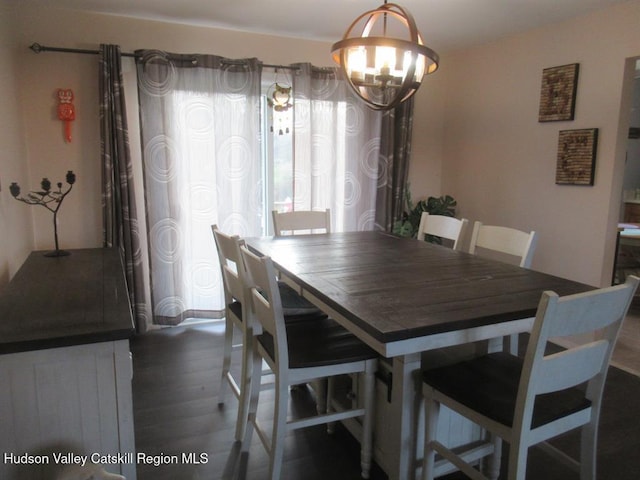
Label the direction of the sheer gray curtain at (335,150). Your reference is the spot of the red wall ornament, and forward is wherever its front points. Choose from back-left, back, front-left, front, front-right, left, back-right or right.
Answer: left

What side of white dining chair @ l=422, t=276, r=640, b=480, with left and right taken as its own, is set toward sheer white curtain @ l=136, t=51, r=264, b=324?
front

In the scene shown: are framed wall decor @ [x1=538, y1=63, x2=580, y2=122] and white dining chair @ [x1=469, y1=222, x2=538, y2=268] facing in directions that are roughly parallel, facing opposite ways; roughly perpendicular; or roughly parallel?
roughly parallel

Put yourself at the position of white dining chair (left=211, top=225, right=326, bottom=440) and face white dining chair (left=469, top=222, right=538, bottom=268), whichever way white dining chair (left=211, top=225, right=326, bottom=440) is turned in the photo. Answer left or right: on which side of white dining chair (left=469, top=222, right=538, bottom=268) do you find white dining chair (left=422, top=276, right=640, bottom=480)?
right

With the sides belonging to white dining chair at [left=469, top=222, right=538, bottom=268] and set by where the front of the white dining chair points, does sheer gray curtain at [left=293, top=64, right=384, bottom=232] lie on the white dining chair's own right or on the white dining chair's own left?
on the white dining chair's own right

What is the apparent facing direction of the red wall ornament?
toward the camera

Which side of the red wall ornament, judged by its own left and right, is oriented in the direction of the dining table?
front

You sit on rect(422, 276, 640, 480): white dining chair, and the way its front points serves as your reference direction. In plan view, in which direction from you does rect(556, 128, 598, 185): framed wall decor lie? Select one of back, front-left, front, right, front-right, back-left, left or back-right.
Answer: front-right

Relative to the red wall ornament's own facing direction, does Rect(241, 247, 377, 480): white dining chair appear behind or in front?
in front

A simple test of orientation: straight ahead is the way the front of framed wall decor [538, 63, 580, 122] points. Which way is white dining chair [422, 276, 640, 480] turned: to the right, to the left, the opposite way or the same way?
to the right

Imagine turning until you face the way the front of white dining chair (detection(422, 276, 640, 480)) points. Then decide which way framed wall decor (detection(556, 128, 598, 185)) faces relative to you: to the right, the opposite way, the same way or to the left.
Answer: to the left

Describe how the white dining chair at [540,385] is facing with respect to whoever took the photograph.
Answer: facing away from the viewer and to the left of the viewer

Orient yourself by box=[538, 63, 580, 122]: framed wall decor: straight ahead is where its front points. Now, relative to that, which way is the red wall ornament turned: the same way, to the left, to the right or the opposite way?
to the left

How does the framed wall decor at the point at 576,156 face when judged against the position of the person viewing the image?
facing the viewer and to the left of the viewer

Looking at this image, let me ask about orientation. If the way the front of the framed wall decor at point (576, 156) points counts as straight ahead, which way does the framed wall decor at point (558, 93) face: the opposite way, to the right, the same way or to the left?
the same way

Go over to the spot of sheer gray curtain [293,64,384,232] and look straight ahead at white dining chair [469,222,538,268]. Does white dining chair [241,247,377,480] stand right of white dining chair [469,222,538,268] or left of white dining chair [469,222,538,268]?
right
